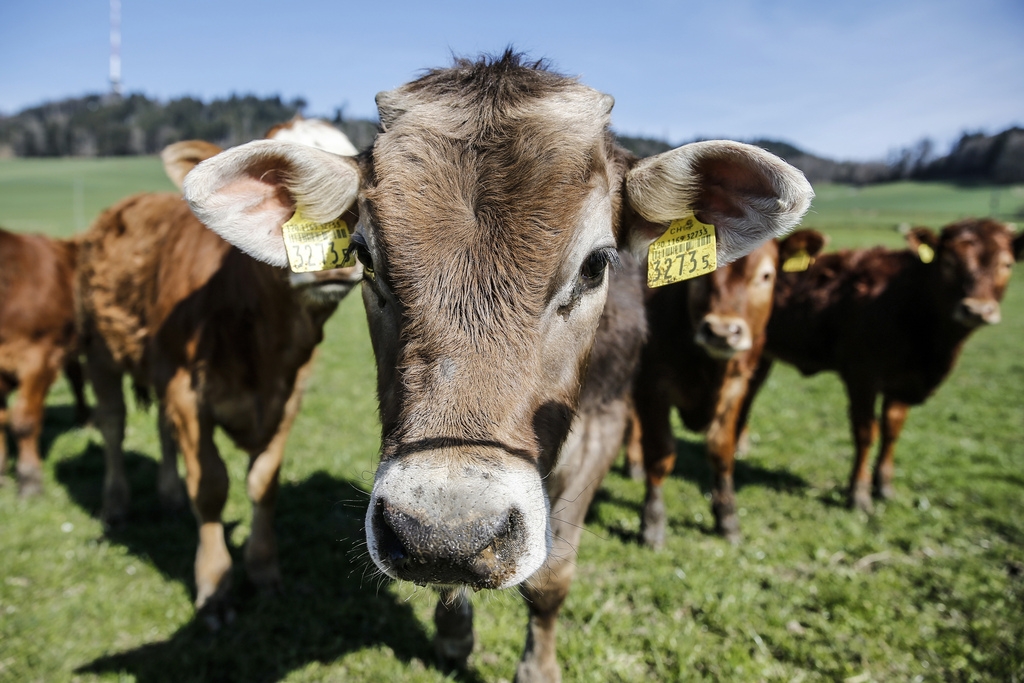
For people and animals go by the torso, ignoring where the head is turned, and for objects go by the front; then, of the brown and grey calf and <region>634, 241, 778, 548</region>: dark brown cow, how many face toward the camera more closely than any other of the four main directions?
2

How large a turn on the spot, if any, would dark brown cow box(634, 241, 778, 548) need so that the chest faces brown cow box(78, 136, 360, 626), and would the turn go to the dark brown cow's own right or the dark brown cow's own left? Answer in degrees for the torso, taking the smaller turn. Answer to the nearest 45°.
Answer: approximately 45° to the dark brown cow's own right

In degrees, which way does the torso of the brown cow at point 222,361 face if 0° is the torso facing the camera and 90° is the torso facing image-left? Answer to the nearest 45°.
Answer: approximately 315°

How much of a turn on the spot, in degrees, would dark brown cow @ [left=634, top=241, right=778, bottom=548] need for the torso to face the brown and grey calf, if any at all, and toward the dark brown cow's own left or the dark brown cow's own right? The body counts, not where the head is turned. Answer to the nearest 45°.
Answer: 0° — it already faces it

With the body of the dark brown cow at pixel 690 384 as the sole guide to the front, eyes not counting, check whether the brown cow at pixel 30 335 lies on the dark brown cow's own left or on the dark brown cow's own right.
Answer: on the dark brown cow's own right
